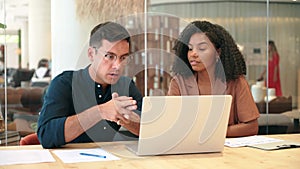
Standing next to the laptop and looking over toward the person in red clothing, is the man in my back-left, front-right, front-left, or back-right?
front-left

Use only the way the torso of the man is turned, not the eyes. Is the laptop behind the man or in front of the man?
in front

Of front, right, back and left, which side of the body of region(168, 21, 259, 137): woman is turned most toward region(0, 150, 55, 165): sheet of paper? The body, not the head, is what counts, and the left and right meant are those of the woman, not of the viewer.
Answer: front

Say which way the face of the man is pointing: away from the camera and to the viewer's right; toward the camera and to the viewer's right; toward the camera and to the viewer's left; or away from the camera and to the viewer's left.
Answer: toward the camera and to the viewer's right

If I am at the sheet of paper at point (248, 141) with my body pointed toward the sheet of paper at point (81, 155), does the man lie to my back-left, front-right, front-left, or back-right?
front-right

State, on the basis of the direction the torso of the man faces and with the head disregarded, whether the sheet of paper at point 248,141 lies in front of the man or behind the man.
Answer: in front

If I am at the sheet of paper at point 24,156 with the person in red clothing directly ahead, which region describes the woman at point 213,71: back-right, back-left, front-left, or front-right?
front-right

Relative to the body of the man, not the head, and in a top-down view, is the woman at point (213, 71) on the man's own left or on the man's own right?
on the man's own left

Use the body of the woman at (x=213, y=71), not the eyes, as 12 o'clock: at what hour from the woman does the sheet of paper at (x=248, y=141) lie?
The sheet of paper is roughly at 10 o'clock from the woman.
